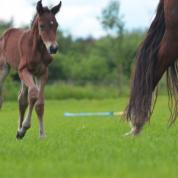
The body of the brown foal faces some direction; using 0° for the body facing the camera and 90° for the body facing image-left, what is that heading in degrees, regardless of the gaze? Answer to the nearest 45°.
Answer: approximately 315°
